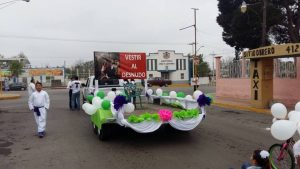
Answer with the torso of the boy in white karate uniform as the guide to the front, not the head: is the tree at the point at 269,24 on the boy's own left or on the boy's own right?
on the boy's own left

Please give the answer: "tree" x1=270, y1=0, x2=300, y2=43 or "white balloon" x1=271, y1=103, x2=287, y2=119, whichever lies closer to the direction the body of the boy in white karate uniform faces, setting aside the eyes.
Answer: the white balloon

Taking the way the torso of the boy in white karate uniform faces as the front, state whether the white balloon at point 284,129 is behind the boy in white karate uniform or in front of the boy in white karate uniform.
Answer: in front

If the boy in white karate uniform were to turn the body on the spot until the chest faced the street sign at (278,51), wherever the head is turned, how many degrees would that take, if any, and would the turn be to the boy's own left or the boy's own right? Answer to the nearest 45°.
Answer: approximately 90° to the boy's own left

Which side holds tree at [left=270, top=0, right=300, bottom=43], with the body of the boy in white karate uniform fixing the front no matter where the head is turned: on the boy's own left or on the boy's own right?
on the boy's own left

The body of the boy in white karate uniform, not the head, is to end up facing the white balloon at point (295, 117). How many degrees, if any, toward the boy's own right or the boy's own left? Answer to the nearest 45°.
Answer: approximately 45° to the boy's own left

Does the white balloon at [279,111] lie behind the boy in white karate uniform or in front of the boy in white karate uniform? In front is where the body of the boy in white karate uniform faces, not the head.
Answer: in front

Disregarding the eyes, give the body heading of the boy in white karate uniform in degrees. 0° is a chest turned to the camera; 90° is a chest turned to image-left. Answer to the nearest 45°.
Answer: approximately 0°
